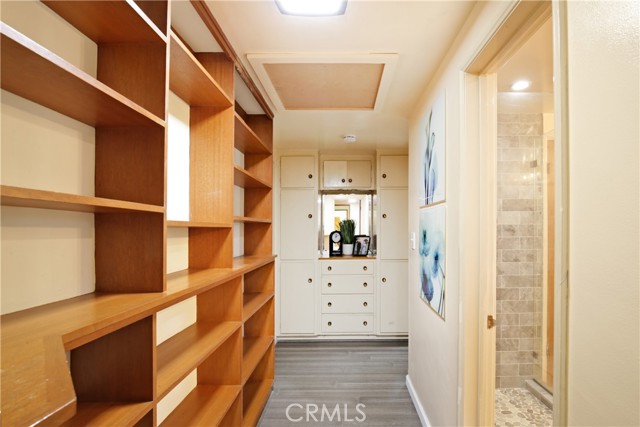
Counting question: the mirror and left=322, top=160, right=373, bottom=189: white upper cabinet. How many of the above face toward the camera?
2

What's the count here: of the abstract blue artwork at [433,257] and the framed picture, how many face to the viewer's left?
1

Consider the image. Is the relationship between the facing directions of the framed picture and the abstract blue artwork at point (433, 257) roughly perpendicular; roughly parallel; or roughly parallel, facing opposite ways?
roughly perpendicular

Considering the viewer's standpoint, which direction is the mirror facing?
facing the viewer

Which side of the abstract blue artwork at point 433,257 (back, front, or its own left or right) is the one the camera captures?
left

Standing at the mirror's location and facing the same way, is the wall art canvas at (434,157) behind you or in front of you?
in front

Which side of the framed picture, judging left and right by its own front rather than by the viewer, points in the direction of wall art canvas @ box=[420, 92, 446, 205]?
front

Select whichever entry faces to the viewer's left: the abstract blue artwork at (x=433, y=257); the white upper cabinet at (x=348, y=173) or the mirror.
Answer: the abstract blue artwork

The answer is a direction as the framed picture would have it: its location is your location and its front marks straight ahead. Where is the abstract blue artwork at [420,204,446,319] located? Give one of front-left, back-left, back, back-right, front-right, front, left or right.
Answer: front

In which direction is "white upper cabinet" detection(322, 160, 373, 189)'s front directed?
toward the camera

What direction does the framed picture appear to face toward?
toward the camera
